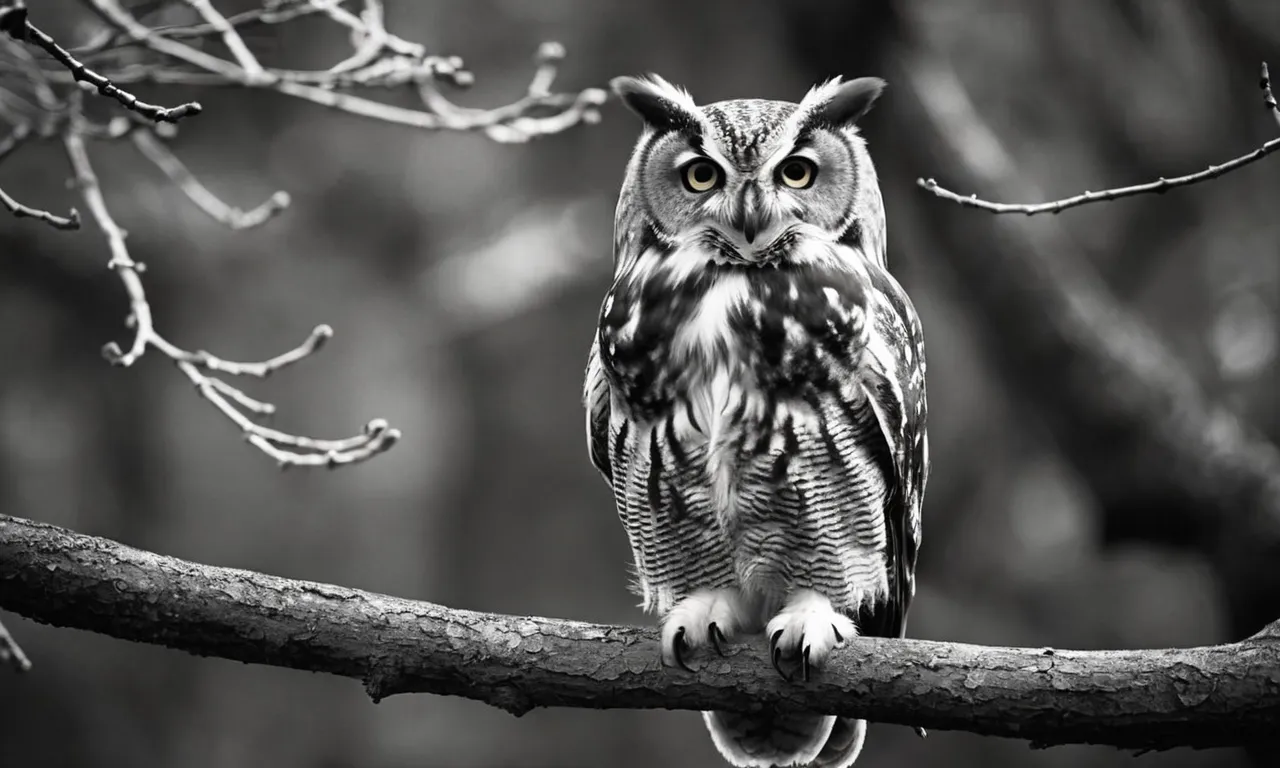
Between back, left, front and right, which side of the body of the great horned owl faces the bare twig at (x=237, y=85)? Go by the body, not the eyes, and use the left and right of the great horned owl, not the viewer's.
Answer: right

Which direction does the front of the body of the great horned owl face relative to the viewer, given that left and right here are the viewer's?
facing the viewer

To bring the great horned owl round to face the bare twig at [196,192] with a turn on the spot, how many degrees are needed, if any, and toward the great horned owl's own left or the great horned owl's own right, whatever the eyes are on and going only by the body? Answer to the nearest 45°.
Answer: approximately 90° to the great horned owl's own right

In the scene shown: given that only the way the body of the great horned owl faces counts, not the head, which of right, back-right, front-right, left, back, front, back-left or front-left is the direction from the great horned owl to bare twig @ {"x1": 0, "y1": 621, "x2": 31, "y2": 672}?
right

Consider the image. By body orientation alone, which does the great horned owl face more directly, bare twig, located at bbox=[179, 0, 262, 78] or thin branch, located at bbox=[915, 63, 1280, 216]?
the thin branch

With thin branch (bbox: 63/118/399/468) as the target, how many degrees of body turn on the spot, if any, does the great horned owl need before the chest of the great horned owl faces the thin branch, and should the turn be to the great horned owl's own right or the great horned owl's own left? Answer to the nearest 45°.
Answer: approximately 90° to the great horned owl's own right

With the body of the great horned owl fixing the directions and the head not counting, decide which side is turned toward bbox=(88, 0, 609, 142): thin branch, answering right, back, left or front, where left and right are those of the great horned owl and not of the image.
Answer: right
